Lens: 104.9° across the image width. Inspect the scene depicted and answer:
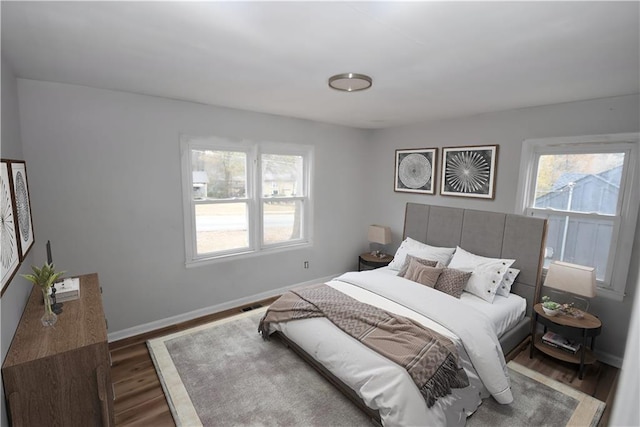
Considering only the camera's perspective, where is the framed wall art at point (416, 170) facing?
facing the viewer and to the left of the viewer

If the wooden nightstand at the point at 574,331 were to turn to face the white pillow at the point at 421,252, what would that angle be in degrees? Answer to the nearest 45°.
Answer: approximately 45° to its right

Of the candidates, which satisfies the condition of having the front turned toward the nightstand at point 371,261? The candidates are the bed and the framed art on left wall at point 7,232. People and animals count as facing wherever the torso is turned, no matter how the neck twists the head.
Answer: the framed art on left wall

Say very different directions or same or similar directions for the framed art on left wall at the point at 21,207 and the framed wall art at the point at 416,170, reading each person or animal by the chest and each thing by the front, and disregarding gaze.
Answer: very different directions

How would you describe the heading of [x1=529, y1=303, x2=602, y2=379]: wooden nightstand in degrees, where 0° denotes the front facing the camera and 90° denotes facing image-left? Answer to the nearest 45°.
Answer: approximately 45°

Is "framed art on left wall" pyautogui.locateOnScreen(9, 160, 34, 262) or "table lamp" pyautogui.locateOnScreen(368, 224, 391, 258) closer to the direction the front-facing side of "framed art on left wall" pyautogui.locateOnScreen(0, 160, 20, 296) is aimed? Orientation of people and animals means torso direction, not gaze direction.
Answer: the table lamp

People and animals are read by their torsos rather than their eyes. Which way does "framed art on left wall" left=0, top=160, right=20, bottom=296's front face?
to the viewer's right

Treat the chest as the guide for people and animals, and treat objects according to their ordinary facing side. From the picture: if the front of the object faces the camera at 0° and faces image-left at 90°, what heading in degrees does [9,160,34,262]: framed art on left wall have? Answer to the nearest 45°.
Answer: approximately 270°

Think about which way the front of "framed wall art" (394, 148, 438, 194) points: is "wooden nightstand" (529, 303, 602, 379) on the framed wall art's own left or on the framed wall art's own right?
on the framed wall art's own left

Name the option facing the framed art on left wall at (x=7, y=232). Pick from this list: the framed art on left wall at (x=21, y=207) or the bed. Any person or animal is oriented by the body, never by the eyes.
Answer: the bed

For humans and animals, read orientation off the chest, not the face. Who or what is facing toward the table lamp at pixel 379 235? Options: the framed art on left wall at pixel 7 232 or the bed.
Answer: the framed art on left wall
